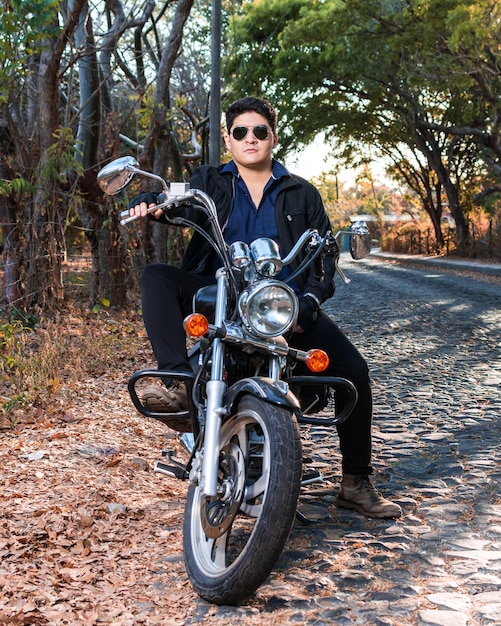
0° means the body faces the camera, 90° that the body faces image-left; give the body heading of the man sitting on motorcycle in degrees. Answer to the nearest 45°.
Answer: approximately 0°

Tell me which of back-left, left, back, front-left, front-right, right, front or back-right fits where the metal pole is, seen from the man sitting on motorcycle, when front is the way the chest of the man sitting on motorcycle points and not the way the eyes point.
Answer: back

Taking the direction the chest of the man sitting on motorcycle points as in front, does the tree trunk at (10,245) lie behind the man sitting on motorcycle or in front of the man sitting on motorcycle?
behind
